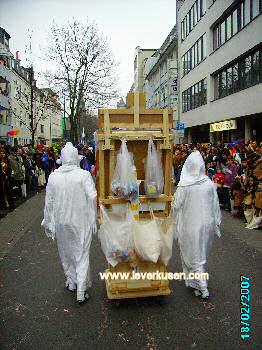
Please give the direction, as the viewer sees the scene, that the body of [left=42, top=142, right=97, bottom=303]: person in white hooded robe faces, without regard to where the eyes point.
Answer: away from the camera

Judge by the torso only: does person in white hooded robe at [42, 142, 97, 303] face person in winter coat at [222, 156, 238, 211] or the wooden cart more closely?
the person in winter coat

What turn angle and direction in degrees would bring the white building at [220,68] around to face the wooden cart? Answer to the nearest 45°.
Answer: approximately 45° to its left

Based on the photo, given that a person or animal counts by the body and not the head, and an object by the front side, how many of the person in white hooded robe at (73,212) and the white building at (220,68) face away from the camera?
1

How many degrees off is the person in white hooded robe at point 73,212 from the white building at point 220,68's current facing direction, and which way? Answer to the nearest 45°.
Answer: approximately 45° to its left

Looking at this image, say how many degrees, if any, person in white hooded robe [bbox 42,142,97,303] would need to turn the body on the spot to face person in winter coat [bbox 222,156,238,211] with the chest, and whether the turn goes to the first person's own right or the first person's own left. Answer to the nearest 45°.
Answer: approximately 45° to the first person's own right

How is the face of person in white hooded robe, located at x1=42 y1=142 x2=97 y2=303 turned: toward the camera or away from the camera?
away from the camera

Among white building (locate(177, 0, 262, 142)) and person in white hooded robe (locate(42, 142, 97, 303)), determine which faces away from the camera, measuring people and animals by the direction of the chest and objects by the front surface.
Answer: the person in white hooded robe

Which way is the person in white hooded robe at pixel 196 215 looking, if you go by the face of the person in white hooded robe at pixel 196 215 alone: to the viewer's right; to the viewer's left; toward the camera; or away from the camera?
away from the camera

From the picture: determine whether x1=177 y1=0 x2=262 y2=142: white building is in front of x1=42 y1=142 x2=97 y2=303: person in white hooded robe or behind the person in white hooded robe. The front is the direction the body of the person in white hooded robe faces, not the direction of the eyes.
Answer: in front

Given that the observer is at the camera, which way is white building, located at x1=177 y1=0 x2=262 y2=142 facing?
facing the viewer and to the left of the viewer

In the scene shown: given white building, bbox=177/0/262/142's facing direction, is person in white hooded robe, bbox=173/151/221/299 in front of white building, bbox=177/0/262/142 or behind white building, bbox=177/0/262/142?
in front

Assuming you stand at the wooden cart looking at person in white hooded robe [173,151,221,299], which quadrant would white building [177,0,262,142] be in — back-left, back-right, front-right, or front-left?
front-left

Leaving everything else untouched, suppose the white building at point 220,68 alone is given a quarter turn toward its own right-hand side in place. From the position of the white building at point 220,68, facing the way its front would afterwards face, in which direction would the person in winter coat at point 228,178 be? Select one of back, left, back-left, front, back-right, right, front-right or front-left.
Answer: back-left
